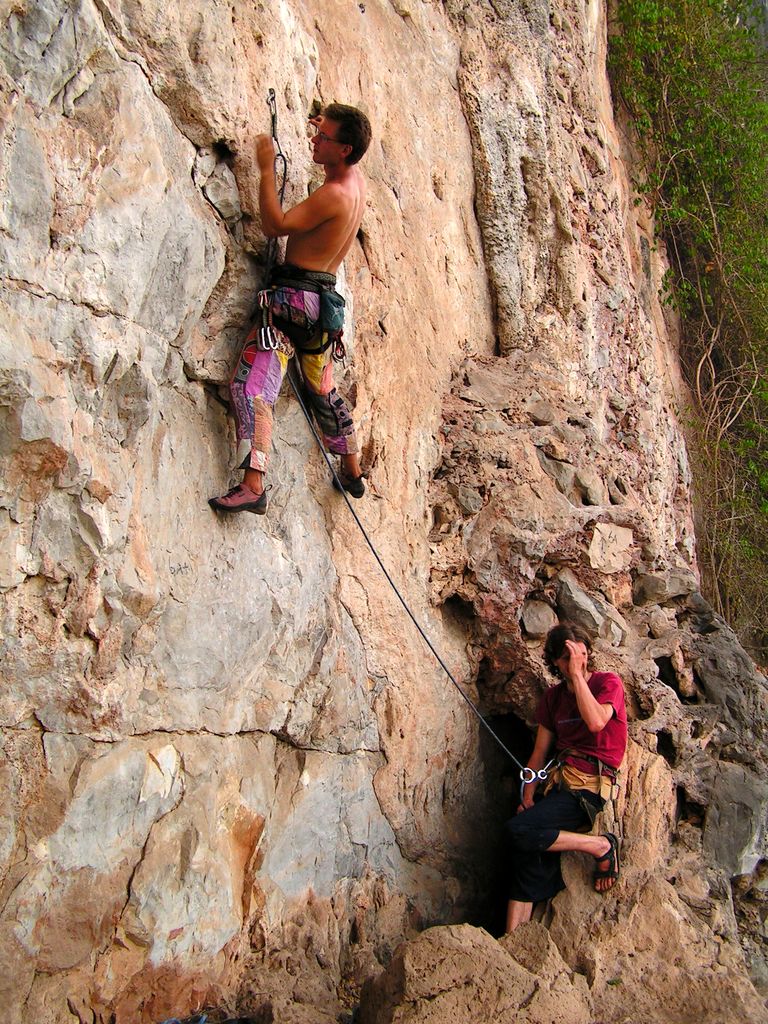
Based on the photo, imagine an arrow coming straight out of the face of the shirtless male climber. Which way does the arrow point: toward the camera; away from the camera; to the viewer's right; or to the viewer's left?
to the viewer's left

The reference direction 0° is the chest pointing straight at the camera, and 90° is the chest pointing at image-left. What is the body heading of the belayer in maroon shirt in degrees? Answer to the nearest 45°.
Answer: approximately 45°
